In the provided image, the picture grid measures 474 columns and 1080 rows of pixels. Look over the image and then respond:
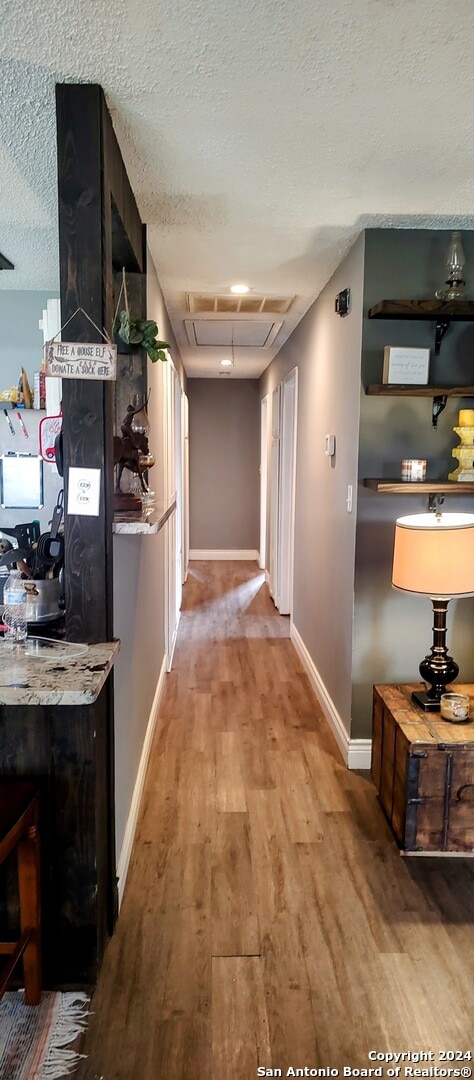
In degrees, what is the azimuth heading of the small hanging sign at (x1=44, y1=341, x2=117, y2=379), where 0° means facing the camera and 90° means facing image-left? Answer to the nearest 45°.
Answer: approximately 0°

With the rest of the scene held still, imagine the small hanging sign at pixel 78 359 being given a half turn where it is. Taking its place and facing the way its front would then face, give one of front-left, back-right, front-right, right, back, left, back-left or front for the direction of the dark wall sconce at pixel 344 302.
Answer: front-right

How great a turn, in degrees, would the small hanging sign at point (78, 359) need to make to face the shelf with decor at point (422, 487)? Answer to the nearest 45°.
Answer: approximately 135° to its left
